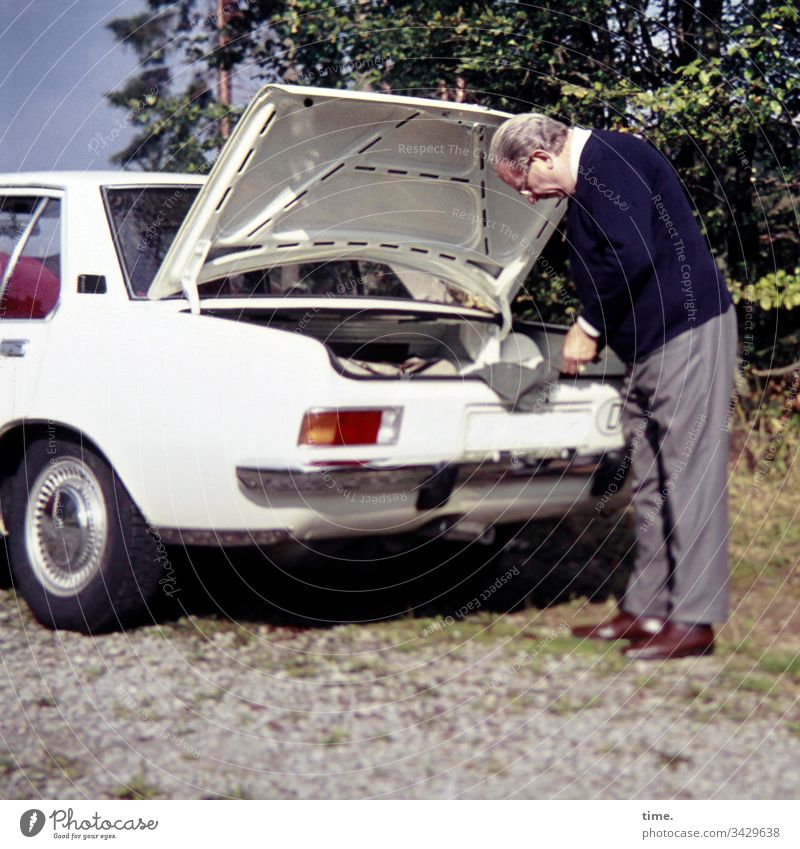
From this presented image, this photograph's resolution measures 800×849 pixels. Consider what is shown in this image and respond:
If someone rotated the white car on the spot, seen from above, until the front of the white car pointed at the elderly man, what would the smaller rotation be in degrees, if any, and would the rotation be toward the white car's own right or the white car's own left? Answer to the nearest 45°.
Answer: approximately 135° to the white car's own right

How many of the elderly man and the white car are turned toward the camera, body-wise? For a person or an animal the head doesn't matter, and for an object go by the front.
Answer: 0

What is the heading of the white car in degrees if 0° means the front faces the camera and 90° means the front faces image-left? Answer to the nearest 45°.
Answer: approximately 135°

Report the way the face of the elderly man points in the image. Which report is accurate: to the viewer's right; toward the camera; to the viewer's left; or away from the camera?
to the viewer's left

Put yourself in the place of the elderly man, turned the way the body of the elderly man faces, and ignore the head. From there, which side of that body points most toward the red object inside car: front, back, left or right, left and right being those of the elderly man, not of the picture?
front

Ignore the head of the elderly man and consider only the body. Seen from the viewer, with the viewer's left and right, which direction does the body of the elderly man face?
facing to the left of the viewer
